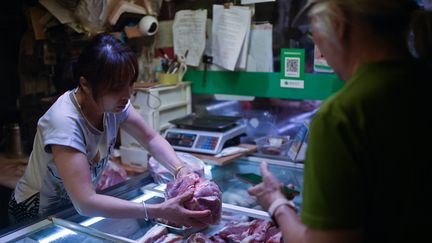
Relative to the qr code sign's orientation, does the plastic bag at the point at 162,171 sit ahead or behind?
ahead

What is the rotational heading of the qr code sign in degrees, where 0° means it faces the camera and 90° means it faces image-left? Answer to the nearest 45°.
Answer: approximately 0°

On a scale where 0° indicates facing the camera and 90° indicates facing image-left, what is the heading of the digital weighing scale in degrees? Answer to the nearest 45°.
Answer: approximately 45°

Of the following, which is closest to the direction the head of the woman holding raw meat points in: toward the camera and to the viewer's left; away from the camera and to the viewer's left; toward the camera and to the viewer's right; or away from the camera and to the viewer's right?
toward the camera and to the viewer's right

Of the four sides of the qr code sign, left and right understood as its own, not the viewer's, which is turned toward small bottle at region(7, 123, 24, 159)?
right

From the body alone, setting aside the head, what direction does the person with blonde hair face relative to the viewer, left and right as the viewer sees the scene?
facing away from the viewer and to the left of the viewer

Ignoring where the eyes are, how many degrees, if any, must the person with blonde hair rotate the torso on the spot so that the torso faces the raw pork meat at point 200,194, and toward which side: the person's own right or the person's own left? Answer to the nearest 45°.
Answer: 0° — they already face it

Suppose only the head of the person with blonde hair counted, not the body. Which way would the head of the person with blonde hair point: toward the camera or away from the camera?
away from the camera

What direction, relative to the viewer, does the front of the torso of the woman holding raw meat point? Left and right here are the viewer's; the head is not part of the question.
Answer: facing the viewer and to the right of the viewer

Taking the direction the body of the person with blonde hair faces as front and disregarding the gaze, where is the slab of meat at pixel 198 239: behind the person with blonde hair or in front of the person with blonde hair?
in front

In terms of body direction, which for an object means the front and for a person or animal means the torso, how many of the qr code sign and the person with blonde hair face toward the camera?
1
